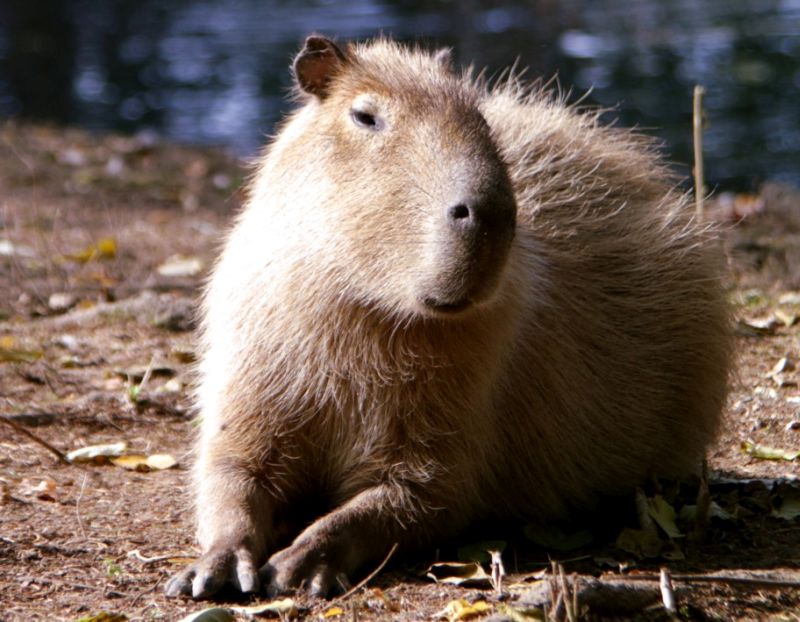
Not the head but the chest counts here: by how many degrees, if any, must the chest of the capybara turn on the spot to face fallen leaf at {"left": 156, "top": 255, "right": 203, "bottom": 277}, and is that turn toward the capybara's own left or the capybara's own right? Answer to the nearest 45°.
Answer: approximately 90° to the capybara's own right

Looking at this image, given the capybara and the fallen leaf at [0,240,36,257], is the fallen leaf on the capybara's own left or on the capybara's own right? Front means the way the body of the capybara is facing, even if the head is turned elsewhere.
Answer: on the capybara's own right

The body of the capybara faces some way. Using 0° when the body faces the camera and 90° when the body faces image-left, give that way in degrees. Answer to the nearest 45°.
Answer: approximately 45°

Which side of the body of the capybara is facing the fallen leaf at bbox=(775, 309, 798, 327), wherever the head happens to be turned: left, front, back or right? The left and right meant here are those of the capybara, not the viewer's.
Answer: back

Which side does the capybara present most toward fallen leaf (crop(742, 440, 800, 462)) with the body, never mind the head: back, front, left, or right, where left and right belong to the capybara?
back
